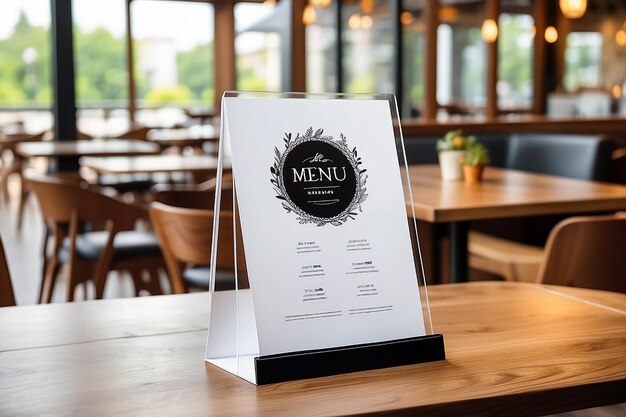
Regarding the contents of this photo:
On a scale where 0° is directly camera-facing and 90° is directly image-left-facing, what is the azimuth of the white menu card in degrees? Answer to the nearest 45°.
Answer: approximately 315°

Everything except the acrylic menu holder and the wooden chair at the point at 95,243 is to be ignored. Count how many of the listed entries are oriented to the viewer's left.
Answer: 0

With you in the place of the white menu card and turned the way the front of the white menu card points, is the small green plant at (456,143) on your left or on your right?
on your left

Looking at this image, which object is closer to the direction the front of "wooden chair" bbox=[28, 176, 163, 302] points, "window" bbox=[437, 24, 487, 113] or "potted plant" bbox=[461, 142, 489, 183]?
the window

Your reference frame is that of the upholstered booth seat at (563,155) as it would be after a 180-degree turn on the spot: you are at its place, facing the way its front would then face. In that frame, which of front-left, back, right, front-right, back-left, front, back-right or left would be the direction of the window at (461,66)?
front-left

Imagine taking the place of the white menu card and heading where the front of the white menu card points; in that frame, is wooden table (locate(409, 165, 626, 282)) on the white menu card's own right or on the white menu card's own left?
on the white menu card's own left

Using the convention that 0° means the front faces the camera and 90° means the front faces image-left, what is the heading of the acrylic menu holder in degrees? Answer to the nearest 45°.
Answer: approximately 315°

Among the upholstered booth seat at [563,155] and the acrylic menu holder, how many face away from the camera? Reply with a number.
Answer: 0

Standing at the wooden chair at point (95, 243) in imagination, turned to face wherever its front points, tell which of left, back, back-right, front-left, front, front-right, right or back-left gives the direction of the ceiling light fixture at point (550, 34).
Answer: front

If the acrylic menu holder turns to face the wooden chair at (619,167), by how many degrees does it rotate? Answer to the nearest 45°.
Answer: approximately 90° to its left

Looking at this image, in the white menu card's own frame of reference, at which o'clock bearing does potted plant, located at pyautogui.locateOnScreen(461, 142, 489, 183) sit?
The potted plant is roughly at 8 o'clock from the white menu card.
